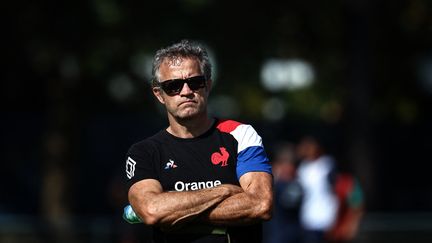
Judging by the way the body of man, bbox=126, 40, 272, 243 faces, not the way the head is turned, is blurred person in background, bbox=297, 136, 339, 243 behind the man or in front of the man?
behind

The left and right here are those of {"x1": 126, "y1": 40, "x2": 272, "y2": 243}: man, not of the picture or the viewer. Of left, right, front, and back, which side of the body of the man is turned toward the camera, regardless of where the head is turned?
front

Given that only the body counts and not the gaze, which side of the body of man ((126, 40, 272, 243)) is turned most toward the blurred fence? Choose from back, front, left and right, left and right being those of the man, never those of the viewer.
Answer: back

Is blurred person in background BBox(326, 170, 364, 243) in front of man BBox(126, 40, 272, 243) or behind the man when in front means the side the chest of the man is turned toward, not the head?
behind

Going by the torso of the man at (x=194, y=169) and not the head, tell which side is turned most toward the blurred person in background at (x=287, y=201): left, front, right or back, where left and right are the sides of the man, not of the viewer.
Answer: back
